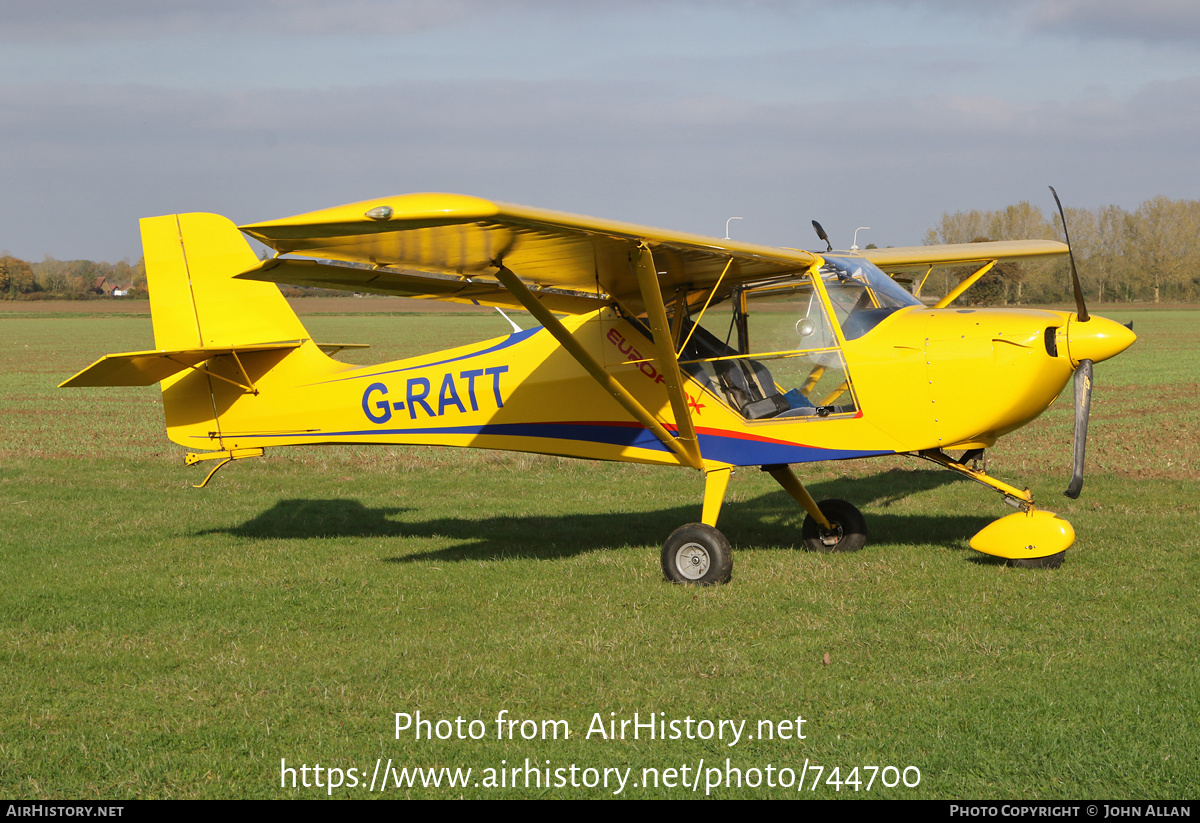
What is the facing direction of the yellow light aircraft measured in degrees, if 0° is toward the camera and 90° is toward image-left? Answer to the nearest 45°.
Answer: approximately 315°
